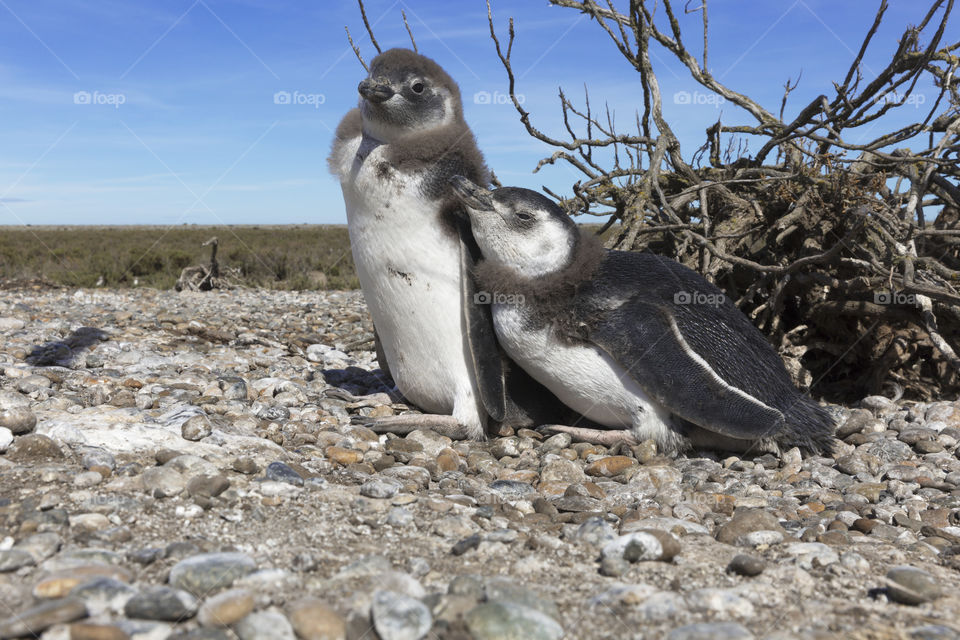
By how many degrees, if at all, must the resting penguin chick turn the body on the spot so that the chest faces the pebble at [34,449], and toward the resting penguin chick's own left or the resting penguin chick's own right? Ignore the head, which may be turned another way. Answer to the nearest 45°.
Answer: approximately 45° to the resting penguin chick's own left

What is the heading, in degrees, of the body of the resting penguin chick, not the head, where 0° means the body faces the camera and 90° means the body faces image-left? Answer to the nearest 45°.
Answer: approximately 90°

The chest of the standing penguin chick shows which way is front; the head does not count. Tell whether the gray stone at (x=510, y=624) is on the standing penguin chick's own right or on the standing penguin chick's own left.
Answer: on the standing penguin chick's own left

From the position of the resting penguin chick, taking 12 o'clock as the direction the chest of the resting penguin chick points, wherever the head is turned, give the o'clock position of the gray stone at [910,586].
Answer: The gray stone is roughly at 8 o'clock from the resting penguin chick.

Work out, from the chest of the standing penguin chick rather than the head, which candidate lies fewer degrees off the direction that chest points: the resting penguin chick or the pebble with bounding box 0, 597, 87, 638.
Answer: the pebble

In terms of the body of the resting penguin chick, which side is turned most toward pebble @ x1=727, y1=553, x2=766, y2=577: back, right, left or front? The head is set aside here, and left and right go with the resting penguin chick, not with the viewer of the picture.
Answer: left

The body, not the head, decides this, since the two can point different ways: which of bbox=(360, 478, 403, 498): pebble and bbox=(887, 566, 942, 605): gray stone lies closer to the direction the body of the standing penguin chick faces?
the pebble

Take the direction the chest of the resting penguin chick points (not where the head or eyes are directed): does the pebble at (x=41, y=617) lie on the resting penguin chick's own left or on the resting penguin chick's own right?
on the resting penguin chick's own left

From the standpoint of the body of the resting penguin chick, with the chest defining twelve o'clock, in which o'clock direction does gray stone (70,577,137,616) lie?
The gray stone is roughly at 10 o'clock from the resting penguin chick.

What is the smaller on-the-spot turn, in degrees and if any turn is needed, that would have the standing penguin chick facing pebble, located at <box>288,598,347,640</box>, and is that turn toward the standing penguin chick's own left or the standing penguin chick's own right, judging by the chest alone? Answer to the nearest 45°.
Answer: approximately 45° to the standing penguin chick's own left
